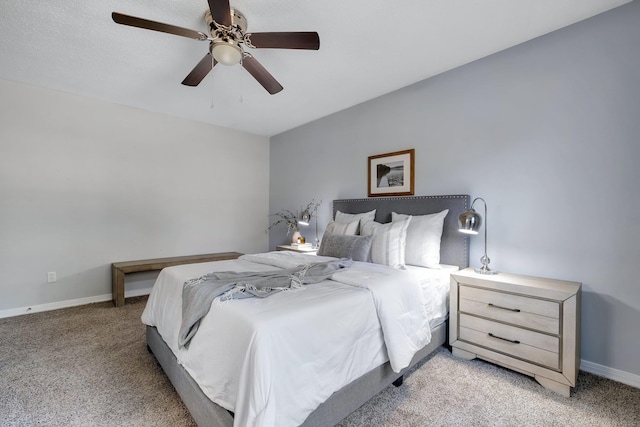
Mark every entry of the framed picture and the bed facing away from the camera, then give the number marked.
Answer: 0

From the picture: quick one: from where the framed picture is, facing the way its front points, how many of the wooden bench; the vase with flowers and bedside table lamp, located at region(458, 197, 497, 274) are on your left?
1

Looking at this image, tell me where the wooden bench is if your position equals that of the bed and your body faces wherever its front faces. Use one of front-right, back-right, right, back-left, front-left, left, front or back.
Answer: right

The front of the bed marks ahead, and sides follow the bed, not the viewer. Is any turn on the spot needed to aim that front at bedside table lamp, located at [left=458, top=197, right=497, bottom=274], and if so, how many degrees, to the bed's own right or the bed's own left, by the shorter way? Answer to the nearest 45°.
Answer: approximately 180°

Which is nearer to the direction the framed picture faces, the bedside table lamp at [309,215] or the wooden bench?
the wooden bench

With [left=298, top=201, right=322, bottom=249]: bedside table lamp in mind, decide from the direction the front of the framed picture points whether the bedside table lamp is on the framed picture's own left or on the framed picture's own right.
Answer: on the framed picture's own right

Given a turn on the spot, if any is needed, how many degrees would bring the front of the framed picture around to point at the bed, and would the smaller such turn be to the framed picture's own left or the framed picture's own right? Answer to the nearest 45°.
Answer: approximately 45° to the framed picture's own left

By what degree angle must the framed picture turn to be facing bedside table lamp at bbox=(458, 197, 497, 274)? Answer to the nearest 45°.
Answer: approximately 90° to its left

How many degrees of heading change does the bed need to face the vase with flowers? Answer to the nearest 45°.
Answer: approximately 135° to its right

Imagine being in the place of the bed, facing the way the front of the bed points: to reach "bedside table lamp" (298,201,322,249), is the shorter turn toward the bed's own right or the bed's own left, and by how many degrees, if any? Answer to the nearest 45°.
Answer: approximately 135° to the bed's own right

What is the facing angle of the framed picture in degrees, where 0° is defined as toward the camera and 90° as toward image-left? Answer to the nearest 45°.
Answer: approximately 45°

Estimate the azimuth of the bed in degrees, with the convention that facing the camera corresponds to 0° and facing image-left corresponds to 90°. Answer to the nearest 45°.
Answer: approximately 45°
